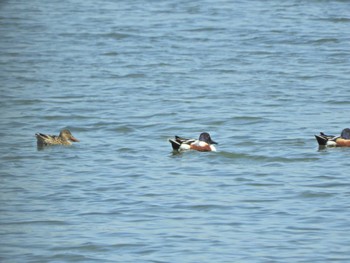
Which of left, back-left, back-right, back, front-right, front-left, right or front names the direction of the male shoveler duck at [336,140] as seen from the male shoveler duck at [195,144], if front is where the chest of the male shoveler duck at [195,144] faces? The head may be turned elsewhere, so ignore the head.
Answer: front

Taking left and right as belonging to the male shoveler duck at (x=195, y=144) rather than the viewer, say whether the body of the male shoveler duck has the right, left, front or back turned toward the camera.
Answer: right

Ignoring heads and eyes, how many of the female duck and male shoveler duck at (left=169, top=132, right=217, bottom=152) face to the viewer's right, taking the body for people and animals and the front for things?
2

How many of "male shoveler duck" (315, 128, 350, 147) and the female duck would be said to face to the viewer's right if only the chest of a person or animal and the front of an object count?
2

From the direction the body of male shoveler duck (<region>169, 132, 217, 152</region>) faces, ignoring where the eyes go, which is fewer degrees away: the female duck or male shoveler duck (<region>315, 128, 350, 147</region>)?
the male shoveler duck

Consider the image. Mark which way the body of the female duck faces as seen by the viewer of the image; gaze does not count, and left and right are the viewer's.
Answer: facing to the right of the viewer

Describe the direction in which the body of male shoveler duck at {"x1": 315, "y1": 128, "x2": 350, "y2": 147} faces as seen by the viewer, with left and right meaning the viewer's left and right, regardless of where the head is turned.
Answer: facing to the right of the viewer

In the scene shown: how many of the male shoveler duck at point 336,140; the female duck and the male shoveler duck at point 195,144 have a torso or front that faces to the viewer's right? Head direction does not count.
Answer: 3

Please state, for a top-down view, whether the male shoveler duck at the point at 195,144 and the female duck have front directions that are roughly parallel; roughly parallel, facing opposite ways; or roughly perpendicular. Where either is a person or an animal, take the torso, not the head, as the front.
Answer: roughly parallel

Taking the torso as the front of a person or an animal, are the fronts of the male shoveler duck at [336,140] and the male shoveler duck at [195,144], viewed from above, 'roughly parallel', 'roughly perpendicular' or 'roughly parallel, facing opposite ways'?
roughly parallel

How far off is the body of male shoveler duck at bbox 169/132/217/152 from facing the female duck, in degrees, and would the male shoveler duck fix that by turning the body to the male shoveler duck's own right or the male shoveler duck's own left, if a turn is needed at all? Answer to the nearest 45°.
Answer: approximately 180°

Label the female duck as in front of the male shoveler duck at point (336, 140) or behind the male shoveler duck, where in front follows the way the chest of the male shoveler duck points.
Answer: behind
